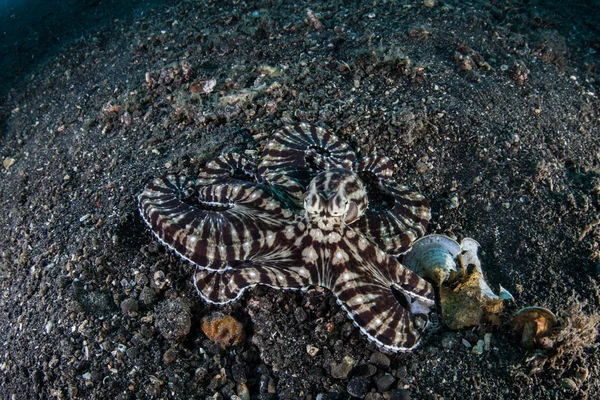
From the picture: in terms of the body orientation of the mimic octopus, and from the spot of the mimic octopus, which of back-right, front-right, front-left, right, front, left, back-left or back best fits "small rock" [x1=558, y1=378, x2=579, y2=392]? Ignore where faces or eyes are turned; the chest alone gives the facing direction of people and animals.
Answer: front-left

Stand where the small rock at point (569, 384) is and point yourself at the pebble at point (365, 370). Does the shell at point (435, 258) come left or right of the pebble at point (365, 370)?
right

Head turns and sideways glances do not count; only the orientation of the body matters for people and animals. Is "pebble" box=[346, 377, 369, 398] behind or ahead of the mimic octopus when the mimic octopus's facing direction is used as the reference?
ahead

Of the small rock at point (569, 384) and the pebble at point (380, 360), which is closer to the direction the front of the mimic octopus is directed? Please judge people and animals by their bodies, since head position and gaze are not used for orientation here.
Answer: the pebble

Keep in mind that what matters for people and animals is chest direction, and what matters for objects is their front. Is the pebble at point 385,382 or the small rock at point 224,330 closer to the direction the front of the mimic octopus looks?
the pebble

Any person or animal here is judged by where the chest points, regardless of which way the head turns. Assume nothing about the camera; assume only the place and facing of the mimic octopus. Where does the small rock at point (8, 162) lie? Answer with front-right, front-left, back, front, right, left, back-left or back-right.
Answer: back-right

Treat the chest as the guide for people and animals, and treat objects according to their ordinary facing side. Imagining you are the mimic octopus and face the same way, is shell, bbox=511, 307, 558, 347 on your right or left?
on your left

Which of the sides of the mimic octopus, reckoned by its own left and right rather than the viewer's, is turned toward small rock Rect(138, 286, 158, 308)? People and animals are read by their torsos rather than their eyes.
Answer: right

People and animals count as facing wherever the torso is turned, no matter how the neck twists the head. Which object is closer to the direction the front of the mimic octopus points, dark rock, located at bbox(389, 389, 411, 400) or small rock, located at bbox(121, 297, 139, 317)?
the dark rock

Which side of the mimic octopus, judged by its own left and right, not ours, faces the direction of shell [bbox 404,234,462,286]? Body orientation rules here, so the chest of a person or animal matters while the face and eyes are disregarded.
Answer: left

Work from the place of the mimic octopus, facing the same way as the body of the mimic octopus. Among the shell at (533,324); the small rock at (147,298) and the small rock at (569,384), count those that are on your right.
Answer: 1

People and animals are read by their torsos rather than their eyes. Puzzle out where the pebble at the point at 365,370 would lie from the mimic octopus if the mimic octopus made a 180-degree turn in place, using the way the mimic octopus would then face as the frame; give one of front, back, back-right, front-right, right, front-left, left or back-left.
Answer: back

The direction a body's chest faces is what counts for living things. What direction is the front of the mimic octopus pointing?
toward the camera

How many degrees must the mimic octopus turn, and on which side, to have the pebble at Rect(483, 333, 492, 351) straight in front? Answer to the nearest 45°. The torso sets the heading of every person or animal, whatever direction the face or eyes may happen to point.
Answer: approximately 45° to its left

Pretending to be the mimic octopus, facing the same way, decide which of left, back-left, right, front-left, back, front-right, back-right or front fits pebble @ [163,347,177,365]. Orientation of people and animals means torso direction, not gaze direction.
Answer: right

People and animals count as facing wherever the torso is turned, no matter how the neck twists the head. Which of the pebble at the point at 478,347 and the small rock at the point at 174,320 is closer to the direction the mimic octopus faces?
the pebble
